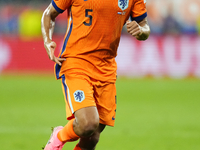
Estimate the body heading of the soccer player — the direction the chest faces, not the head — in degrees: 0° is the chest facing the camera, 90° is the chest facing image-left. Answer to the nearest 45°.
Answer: approximately 315°
